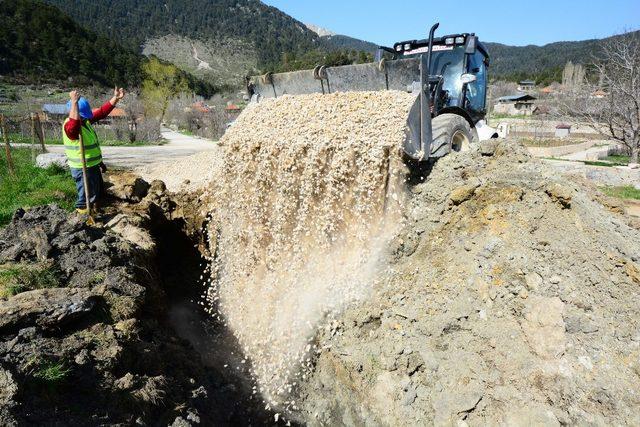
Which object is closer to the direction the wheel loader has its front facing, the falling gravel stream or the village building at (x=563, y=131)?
the falling gravel stream

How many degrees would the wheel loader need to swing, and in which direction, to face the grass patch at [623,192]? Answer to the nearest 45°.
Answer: approximately 180°

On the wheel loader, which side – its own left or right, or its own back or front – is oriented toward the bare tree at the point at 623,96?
back

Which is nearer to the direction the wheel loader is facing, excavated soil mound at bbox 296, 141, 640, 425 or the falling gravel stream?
the falling gravel stream

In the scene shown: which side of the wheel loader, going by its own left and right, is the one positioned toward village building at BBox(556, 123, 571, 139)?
back

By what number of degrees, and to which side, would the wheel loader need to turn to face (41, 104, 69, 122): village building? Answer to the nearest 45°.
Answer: approximately 90° to its right

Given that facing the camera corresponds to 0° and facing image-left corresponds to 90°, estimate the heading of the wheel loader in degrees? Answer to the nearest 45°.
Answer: approximately 45°

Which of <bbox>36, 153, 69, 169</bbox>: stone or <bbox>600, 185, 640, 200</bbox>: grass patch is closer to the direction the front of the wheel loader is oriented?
the stone

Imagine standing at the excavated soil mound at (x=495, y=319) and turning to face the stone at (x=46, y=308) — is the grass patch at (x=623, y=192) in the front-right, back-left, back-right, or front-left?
back-right

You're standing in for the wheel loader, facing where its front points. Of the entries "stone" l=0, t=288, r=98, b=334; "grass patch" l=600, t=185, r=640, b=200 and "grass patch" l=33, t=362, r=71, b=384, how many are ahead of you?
2

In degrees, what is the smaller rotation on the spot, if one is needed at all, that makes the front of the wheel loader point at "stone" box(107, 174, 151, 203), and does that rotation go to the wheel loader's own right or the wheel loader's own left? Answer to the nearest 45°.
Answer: approximately 45° to the wheel loader's own right
